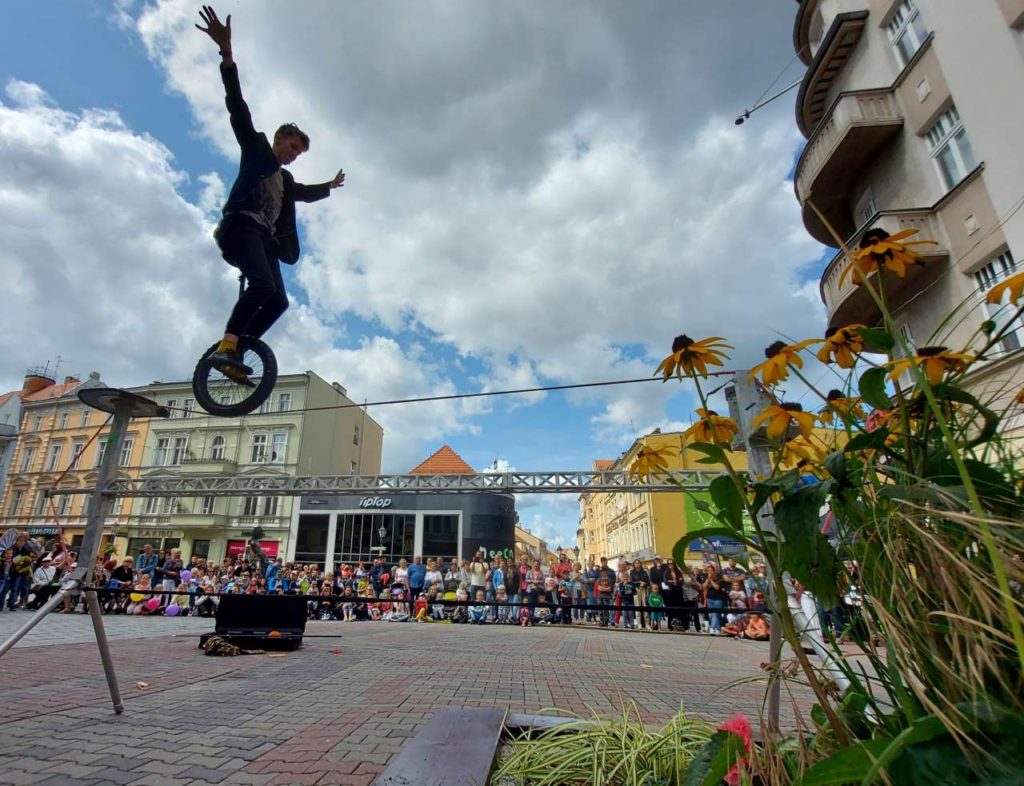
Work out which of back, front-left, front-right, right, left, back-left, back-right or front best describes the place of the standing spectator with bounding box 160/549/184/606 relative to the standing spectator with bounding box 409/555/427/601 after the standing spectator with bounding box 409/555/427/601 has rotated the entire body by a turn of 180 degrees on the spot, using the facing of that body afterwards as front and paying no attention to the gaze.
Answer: left

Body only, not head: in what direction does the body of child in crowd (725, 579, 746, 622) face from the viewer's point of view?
toward the camera

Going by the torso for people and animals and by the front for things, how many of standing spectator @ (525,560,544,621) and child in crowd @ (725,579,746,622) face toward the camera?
2

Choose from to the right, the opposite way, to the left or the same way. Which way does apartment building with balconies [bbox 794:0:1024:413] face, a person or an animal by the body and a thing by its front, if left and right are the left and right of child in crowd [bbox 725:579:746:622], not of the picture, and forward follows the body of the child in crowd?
to the right

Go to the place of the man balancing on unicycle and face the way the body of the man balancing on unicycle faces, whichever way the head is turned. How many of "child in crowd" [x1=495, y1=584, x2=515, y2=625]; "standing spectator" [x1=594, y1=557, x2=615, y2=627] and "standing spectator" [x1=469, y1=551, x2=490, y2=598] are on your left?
3

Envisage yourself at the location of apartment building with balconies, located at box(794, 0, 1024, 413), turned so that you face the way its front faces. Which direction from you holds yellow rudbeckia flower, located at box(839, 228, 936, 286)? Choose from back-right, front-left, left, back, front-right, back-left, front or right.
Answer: front-left

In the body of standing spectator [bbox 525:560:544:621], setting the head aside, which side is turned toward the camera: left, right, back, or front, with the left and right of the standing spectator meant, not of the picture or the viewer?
front

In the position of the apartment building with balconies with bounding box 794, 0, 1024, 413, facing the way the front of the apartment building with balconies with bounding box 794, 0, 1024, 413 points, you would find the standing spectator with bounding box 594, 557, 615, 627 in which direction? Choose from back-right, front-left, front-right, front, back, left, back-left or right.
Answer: front-right

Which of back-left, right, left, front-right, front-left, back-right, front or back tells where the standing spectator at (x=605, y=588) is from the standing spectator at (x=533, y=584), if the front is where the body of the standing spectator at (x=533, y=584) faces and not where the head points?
front-left

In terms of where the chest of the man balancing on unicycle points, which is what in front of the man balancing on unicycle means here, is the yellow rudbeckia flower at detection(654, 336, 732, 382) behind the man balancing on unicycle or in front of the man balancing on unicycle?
in front

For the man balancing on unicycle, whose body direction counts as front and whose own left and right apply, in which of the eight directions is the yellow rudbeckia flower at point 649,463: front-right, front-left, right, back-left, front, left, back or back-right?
front

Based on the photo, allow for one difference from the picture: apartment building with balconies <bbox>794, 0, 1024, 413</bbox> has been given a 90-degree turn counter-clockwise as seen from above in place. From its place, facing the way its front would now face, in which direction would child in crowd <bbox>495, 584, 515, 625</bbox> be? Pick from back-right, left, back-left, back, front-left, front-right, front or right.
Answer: back-right

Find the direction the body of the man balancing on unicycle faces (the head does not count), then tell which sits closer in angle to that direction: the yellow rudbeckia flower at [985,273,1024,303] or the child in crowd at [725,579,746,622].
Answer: the yellow rudbeckia flower

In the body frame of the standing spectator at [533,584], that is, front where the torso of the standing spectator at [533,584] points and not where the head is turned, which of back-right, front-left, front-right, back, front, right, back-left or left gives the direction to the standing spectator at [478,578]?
right

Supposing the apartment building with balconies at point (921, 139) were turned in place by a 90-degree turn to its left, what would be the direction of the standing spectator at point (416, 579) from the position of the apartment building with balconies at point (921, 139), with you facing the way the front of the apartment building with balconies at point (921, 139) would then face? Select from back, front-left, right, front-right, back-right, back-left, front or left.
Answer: back-right

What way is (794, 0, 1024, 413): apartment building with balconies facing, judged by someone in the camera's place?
facing the viewer and to the left of the viewer
